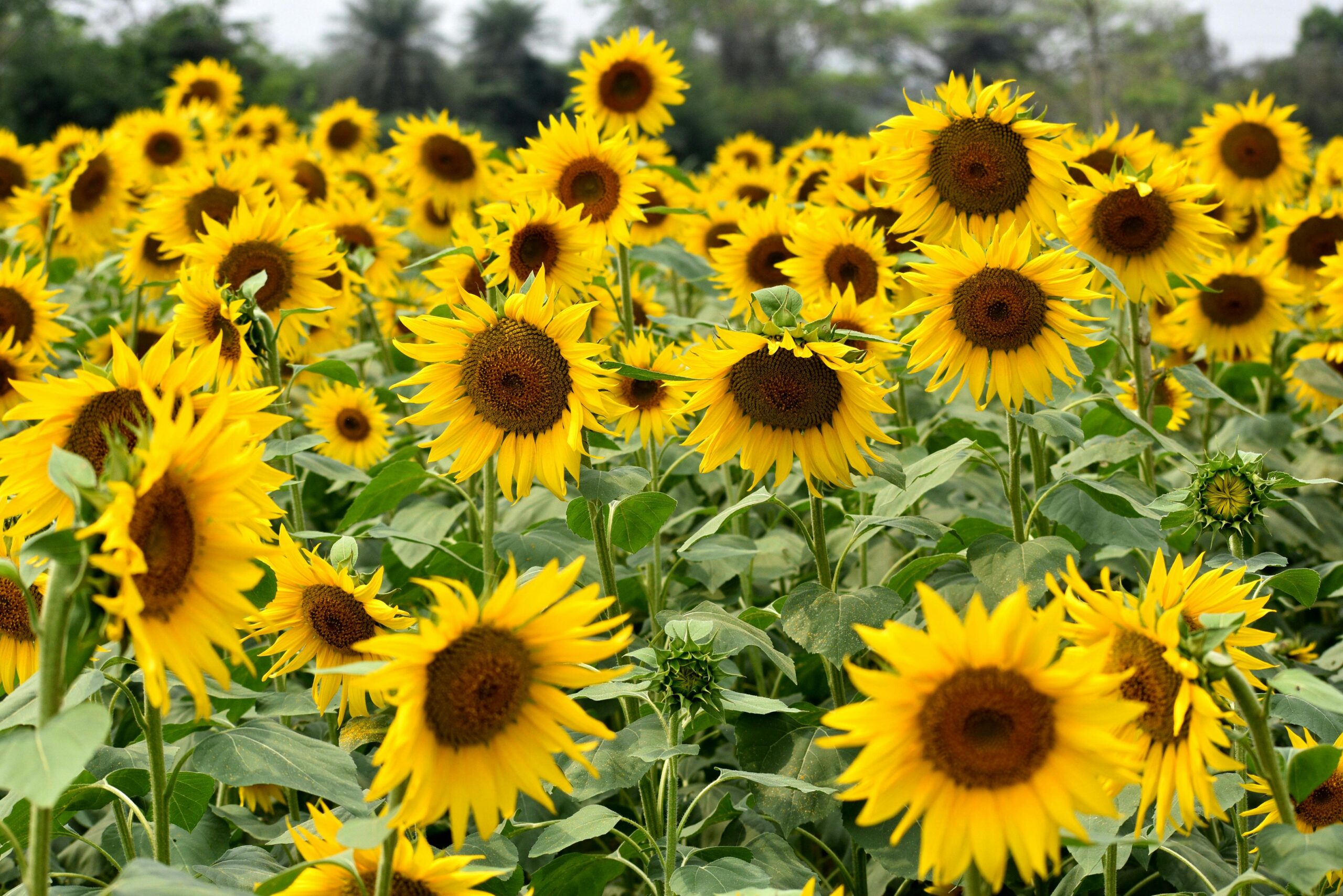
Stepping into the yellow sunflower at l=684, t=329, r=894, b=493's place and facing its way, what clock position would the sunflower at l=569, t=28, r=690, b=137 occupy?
The sunflower is roughly at 5 o'clock from the yellow sunflower.

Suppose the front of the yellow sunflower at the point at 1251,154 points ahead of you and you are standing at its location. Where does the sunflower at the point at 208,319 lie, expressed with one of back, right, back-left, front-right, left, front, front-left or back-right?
front-right

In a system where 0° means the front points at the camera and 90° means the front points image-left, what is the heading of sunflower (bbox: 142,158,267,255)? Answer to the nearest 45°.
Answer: approximately 0°

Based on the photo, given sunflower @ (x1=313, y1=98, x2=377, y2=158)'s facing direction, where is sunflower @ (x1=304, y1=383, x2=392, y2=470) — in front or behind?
in front

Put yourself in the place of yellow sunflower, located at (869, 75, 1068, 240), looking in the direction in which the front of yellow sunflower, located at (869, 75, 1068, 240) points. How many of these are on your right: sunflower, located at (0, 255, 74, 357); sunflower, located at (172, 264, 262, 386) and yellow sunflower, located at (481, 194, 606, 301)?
3

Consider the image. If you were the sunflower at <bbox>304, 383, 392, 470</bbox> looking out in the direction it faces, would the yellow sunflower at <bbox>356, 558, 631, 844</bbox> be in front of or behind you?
in front

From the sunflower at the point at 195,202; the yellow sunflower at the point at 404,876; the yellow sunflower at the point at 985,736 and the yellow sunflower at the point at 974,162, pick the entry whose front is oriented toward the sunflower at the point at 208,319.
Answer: the sunflower at the point at 195,202

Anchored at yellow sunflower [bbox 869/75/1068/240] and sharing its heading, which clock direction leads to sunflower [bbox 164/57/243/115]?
The sunflower is roughly at 4 o'clock from the yellow sunflower.

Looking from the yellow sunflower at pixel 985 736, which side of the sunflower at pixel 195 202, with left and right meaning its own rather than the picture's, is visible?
front

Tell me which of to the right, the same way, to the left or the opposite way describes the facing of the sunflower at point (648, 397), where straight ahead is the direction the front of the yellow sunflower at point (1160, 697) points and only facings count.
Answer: to the left

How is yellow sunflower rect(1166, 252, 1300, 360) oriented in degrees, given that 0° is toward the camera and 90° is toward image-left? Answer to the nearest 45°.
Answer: approximately 0°
